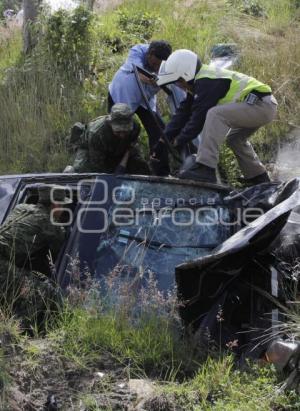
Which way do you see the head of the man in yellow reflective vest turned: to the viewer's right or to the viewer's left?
to the viewer's left

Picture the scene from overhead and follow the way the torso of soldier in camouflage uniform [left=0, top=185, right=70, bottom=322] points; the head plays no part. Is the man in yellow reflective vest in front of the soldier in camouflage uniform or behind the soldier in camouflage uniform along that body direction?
in front

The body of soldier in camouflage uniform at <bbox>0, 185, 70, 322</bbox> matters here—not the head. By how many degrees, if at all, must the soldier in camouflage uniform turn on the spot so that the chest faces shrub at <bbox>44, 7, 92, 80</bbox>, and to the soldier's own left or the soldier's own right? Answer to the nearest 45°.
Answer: approximately 90° to the soldier's own left

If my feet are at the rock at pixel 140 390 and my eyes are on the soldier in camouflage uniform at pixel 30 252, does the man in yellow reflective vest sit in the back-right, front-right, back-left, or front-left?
front-right

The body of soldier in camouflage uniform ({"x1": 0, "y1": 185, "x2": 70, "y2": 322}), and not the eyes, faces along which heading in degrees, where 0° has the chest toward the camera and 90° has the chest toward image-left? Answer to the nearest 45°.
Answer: approximately 270°

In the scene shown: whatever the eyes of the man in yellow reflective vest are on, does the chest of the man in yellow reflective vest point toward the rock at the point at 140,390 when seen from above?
no

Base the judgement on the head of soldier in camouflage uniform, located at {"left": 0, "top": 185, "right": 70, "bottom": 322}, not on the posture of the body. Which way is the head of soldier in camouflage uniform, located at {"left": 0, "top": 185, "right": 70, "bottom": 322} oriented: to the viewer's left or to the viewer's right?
to the viewer's right

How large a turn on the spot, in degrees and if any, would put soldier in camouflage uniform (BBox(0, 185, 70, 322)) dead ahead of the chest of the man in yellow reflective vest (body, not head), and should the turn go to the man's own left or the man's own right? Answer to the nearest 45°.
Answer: approximately 45° to the man's own left

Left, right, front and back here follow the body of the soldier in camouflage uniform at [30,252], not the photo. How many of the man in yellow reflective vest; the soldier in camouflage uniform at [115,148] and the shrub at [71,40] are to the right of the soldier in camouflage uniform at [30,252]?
0

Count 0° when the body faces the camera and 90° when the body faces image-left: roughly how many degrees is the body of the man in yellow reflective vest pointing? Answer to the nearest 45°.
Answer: approximately 90°

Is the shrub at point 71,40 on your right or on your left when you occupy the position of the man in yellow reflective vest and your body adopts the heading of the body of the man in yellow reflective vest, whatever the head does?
on your right

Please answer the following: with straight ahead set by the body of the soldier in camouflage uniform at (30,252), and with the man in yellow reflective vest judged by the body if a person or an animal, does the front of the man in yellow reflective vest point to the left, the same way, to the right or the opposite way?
the opposite way

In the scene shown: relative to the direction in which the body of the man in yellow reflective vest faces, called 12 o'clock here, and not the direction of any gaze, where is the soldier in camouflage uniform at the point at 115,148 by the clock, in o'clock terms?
The soldier in camouflage uniform is roughly at 12 o'clock from the man in yellow reflective vest.

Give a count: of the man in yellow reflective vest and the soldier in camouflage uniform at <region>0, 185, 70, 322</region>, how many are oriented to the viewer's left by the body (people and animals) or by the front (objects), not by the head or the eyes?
1

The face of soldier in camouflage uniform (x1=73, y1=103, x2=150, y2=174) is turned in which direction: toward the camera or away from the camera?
toward the camera

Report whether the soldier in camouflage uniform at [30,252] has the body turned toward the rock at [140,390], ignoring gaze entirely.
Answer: no
